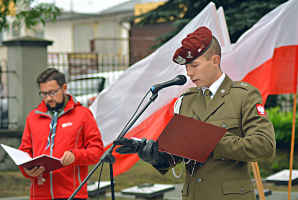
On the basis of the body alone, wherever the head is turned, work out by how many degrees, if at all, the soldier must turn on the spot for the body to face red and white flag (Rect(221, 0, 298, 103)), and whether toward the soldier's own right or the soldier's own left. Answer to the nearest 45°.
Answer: approximately 135° to the soldier's own right

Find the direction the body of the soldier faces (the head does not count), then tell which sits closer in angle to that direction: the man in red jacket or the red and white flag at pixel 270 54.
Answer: the man in red jacket

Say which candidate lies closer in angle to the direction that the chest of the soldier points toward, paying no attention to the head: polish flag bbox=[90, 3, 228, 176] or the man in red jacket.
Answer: the man in red jacket

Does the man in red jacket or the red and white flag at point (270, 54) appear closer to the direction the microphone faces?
the red and white flag

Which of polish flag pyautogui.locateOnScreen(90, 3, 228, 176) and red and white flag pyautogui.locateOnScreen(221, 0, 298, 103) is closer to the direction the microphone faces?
the red and white flag

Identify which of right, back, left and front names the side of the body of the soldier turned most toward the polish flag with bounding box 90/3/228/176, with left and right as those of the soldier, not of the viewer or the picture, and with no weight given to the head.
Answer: right

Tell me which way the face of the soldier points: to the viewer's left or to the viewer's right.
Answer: to the viewer's left

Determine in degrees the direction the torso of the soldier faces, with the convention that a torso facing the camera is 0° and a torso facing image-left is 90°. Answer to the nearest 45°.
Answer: approximately 45°

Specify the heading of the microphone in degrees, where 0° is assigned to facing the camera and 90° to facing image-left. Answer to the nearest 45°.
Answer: approximately 270°

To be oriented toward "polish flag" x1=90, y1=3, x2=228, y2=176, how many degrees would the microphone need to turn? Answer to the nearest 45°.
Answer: approximately 90° to its left

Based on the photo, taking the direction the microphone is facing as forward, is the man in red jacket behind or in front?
behind

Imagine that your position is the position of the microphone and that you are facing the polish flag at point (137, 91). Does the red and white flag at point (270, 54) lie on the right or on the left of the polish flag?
right
